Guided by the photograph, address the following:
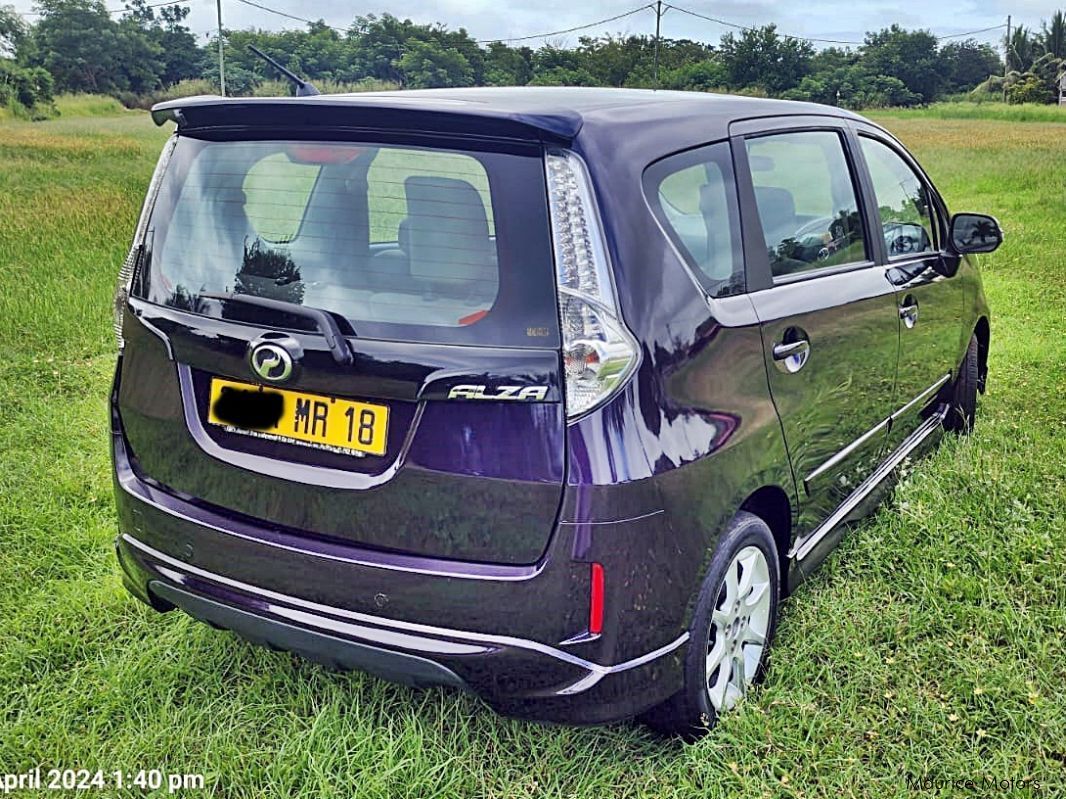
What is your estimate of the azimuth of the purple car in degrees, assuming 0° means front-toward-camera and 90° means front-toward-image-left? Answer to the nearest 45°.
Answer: approximately 225°

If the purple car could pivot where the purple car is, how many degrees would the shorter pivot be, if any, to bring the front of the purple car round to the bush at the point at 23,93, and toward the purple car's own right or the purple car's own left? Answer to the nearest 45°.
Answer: approximately 90° to the purple car's own left
